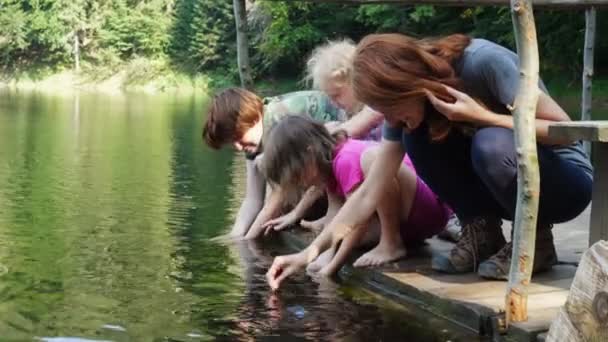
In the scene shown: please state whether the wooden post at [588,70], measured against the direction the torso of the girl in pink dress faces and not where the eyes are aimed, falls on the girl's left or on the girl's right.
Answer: on the girl's right

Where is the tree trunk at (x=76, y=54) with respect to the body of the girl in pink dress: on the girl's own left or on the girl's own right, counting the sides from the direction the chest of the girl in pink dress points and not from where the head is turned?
on the girl's own right

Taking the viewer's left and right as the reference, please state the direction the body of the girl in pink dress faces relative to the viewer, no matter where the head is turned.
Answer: facing to the left of the viewer

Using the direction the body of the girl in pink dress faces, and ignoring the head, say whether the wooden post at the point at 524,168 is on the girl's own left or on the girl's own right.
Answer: on the girl's own left

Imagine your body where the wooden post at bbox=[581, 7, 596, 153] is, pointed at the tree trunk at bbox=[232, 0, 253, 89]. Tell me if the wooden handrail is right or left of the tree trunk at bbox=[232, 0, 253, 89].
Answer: left

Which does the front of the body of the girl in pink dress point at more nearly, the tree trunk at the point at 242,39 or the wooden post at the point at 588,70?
the tree trunk

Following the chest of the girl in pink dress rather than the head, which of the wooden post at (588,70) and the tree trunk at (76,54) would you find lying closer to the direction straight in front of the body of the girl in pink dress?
the tree trunk

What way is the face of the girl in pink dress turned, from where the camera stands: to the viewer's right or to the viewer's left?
to the viewer's left
